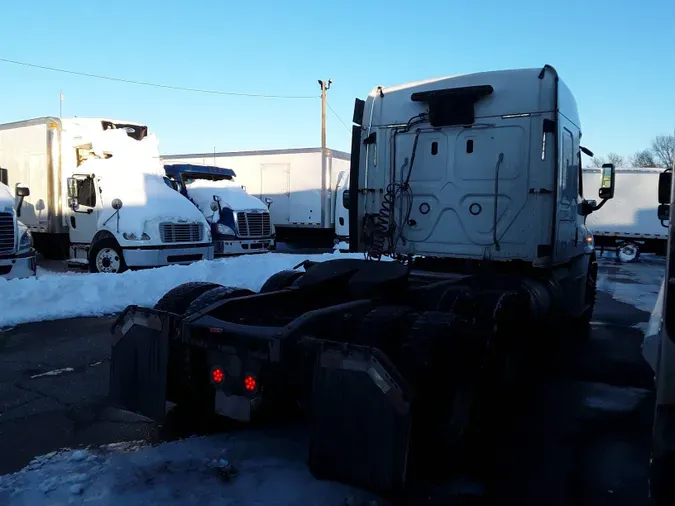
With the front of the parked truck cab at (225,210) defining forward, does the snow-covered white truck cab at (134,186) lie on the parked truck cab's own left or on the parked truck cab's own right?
on the parked truck cab's own right

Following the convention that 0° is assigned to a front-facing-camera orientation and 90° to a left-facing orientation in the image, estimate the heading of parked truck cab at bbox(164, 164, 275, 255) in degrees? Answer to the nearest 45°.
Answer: approximately 315°

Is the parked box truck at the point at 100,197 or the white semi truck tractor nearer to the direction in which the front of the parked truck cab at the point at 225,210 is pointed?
the white semi truck tractor

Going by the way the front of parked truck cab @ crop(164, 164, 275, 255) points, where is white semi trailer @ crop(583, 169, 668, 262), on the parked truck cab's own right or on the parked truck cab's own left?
on the parked truck cab's own left

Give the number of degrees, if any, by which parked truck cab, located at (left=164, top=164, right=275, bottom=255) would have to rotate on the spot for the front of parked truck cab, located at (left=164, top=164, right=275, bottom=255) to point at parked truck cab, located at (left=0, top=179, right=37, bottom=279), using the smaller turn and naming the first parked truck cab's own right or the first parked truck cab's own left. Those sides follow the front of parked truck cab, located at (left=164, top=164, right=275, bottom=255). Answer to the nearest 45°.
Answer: approximately 90° to the first parked truck cab's own right

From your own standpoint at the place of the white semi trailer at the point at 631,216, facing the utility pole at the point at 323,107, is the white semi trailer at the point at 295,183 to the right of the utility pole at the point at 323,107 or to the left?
left

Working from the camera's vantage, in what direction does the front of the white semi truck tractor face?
facing away from the viewer and to the right of the viewer

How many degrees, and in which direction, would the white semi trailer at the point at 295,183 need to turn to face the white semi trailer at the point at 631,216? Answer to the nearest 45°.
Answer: approximately 45° to its left

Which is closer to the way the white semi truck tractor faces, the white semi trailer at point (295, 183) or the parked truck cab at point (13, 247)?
the white semi trailer
